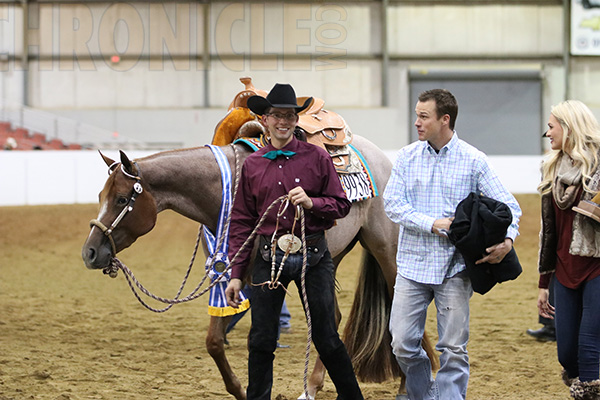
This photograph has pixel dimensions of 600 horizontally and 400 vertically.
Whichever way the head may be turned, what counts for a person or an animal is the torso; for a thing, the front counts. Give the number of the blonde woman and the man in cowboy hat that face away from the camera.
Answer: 0

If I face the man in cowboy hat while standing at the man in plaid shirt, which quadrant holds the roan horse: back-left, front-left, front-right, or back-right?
front-right

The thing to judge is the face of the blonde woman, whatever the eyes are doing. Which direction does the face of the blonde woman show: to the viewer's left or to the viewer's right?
to the viewer's left

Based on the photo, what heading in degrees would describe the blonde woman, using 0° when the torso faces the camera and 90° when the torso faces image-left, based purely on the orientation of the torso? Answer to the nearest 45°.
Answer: approximately 45°

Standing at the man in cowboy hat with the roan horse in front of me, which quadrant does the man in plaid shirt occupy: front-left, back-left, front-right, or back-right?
back-right

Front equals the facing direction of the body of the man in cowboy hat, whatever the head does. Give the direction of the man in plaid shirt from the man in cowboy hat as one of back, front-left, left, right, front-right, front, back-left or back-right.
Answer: left

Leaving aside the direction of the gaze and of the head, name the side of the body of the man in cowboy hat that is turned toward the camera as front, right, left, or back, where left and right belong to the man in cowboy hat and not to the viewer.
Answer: front

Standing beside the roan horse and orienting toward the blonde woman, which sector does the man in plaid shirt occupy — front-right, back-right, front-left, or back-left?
front-right

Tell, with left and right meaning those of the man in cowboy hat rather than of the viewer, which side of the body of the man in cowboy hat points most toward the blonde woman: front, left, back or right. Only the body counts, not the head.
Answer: left

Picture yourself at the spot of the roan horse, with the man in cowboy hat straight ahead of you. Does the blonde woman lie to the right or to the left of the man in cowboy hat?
left

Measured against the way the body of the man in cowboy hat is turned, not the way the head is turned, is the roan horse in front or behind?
behind

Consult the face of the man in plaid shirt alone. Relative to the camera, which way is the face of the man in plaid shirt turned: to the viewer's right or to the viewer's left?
to the viewer's left

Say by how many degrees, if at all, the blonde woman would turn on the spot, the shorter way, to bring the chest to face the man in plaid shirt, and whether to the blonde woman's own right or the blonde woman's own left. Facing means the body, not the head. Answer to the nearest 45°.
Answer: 0° — they already face them

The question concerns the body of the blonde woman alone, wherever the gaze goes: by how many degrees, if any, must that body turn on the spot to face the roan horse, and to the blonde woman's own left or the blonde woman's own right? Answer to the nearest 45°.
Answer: approximately 45° to the blonde woman's own right
